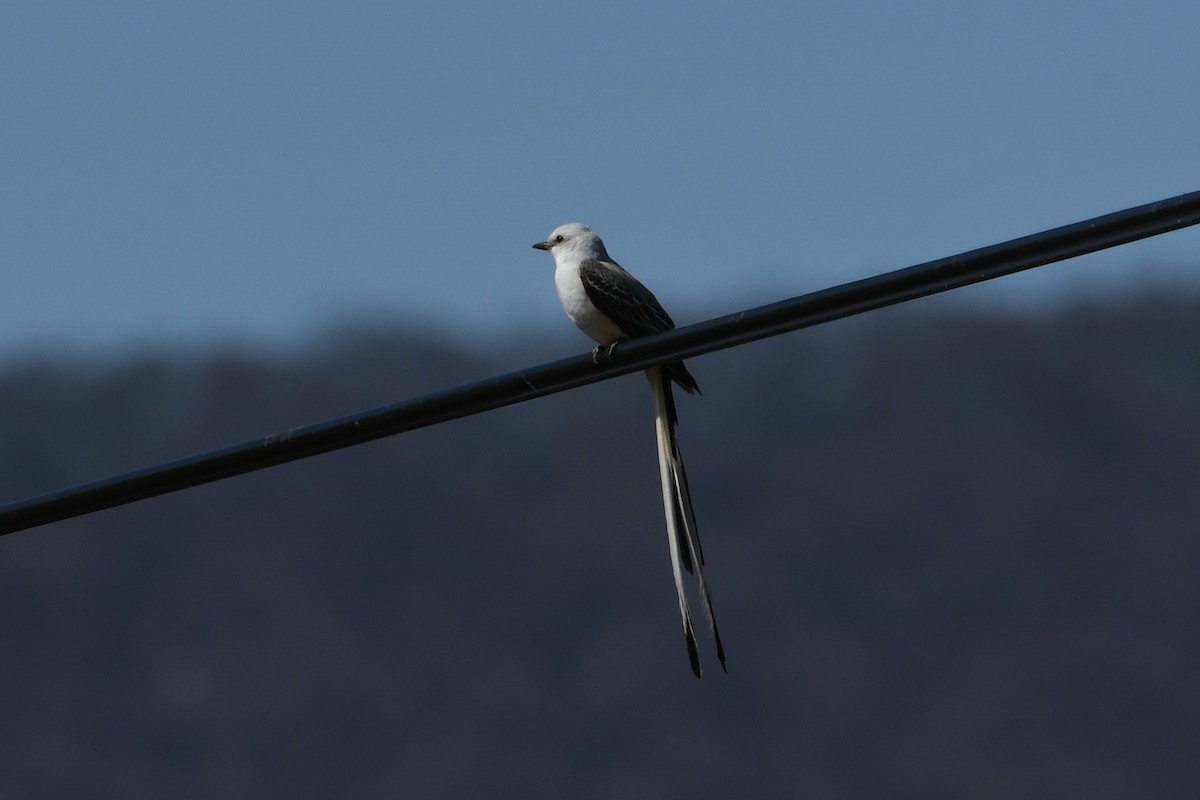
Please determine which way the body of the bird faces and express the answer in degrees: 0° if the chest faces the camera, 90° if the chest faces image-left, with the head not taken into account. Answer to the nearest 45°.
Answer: approximately 90°
